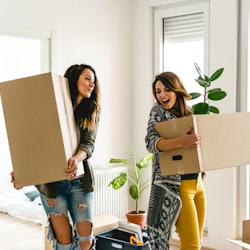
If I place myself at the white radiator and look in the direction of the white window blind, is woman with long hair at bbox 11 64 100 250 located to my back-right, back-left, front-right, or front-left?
back-right

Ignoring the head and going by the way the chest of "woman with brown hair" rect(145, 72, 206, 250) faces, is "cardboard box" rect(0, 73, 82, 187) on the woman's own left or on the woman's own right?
on the woman's own right

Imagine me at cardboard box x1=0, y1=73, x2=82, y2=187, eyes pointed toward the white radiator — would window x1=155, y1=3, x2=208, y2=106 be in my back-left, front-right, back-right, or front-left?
front-right

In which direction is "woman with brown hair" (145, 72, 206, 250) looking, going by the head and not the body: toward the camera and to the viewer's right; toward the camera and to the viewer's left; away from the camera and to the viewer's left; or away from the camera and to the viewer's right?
toward the camera and to the viewer's left

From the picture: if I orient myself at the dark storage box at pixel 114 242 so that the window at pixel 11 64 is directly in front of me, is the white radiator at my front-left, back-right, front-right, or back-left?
front-right

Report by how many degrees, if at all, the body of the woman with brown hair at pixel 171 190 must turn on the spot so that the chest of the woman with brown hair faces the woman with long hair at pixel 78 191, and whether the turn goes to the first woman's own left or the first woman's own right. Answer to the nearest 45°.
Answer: approximately 135° to the first woman's own right

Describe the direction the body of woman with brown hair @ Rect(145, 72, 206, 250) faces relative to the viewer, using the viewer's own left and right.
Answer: facing the viewer and to the right of the viewer
